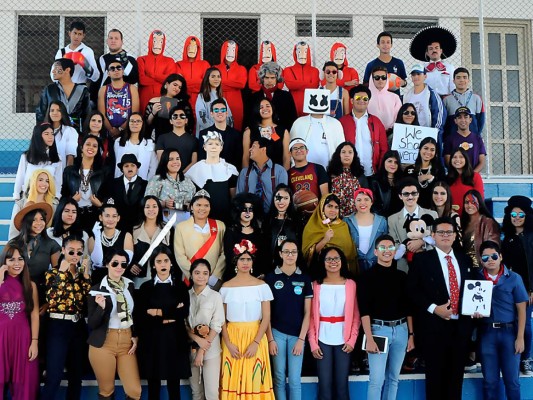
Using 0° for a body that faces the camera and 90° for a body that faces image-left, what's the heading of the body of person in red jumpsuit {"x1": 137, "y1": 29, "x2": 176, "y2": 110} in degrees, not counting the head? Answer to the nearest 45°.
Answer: approximately 0°

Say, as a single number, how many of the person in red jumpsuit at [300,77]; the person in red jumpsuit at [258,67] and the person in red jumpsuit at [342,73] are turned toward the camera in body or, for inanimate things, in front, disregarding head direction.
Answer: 3

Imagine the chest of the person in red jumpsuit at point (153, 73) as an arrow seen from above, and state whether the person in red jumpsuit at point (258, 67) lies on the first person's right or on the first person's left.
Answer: on the first person's left

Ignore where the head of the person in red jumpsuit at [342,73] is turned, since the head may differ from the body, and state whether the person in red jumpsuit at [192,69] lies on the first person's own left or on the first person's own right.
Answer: on the first person's own right

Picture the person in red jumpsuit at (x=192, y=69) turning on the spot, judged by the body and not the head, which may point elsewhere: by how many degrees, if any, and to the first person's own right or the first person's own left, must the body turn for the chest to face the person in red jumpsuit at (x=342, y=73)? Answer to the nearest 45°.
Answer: approximately 90° to the first person's own left

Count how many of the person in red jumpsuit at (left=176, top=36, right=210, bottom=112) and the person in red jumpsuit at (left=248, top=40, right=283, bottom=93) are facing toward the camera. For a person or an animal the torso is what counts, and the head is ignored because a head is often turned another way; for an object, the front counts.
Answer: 2

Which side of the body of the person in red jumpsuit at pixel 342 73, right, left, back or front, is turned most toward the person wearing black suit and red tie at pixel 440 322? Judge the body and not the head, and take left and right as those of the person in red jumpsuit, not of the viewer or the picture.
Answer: front

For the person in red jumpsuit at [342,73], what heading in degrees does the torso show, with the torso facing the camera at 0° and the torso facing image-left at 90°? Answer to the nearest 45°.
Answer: approximately 0°

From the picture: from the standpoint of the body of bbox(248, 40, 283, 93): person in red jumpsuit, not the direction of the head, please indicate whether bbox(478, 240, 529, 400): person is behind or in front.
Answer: in front

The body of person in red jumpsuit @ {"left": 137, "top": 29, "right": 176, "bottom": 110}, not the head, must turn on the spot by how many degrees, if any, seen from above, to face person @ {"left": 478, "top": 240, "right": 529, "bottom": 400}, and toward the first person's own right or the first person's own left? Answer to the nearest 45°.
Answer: approximately 45° to the first person's own left

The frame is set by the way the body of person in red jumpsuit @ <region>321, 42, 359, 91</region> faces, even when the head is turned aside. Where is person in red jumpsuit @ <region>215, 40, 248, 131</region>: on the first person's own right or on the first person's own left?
on the first person's own right
